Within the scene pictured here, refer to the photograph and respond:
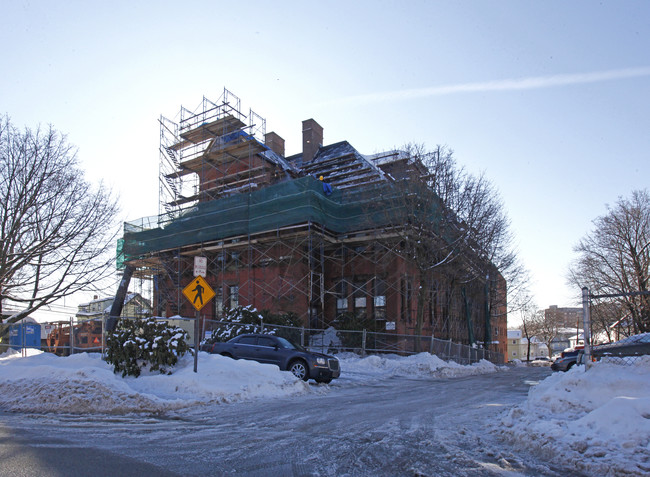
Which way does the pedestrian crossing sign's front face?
toward the camera

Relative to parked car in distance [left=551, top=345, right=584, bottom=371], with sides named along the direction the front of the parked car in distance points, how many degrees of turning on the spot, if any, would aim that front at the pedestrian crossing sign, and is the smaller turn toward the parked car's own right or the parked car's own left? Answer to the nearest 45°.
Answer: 0° — it already faces it

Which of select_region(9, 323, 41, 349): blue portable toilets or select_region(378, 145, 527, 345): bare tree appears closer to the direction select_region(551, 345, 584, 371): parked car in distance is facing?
the blue portable toilets

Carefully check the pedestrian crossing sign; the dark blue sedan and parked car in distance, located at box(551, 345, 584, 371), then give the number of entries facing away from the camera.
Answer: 0

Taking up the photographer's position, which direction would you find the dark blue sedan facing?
facing the viewer and to the right of the viewer

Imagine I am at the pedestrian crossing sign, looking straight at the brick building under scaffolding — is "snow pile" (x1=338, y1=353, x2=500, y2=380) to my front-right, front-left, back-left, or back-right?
front-right

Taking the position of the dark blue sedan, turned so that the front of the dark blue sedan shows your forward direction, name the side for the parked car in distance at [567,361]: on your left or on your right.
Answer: on your left

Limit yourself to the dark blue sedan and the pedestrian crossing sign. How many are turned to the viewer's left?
0

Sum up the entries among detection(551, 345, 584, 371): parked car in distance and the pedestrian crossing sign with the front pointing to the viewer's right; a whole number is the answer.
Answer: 0

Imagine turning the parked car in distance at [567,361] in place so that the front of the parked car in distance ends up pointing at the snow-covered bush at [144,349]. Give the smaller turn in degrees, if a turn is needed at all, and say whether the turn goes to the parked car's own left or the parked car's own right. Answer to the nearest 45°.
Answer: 0° — it already faces it

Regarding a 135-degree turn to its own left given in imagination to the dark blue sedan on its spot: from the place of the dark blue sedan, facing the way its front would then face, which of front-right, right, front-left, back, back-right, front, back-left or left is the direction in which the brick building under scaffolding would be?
front
